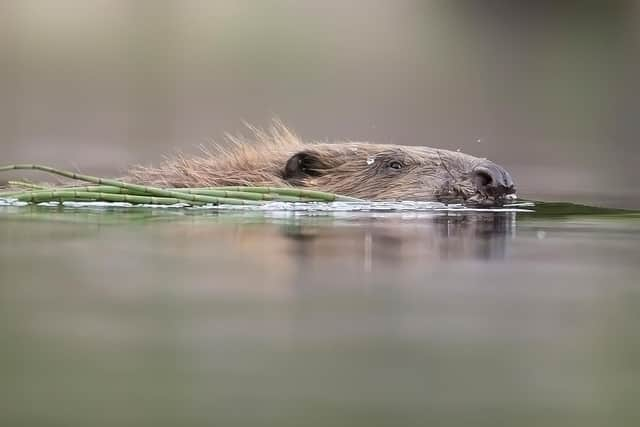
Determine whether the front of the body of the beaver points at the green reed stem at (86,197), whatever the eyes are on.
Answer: no

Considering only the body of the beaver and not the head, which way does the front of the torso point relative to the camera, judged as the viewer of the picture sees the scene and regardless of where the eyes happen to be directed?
to the viewer's right
